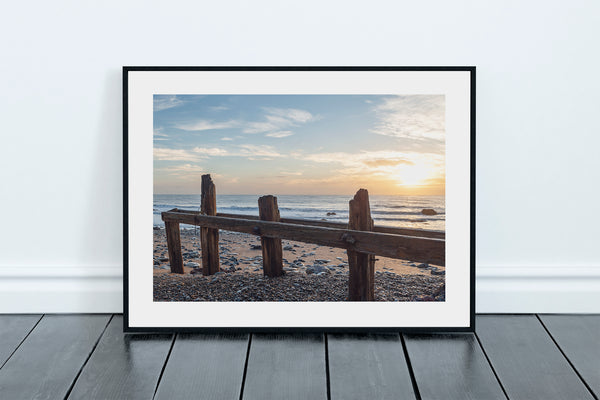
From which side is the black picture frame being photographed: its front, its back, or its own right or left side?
front
